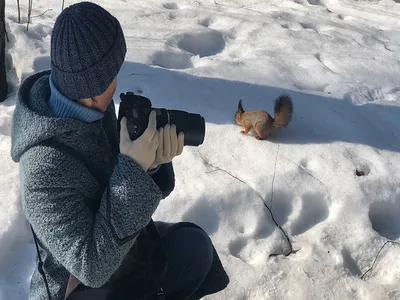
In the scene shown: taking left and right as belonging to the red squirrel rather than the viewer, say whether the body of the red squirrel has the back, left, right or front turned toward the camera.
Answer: left
